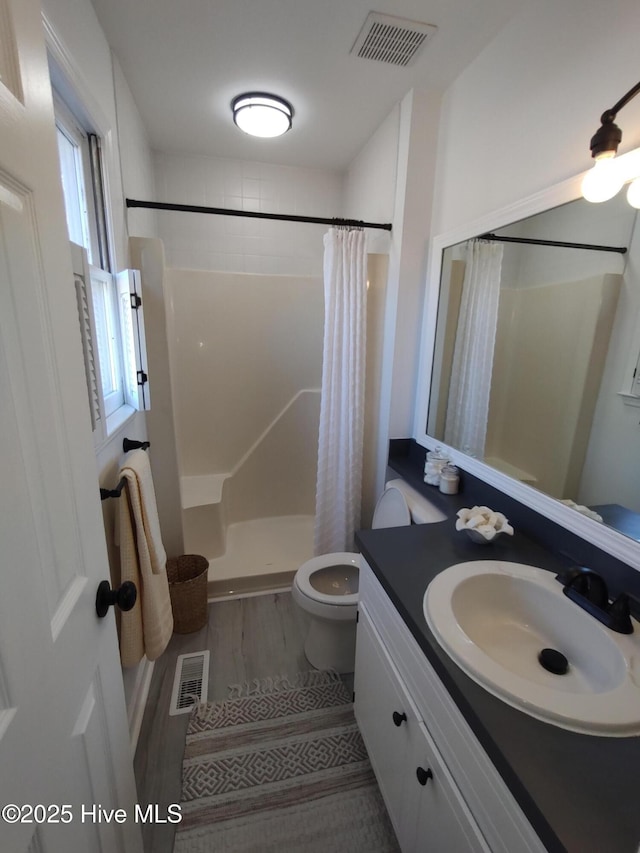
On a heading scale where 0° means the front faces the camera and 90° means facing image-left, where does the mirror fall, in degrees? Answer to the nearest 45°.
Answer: approximately 45°

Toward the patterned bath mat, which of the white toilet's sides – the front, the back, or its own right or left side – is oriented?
left

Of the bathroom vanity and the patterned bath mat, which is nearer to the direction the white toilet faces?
the patterned bath mat

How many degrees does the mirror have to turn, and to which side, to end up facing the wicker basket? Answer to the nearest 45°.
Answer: approximately 45° to its right

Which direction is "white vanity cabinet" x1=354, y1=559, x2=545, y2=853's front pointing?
to the viewer's left

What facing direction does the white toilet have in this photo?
to the viewer's left

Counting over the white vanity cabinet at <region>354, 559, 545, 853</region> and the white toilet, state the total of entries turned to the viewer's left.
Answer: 2

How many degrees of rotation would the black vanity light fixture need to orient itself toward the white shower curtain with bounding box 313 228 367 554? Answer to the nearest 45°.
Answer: approximately 90° to its right

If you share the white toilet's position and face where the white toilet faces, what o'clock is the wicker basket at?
The wicker basket is roughly at 12 o'clock from the white toilet.
